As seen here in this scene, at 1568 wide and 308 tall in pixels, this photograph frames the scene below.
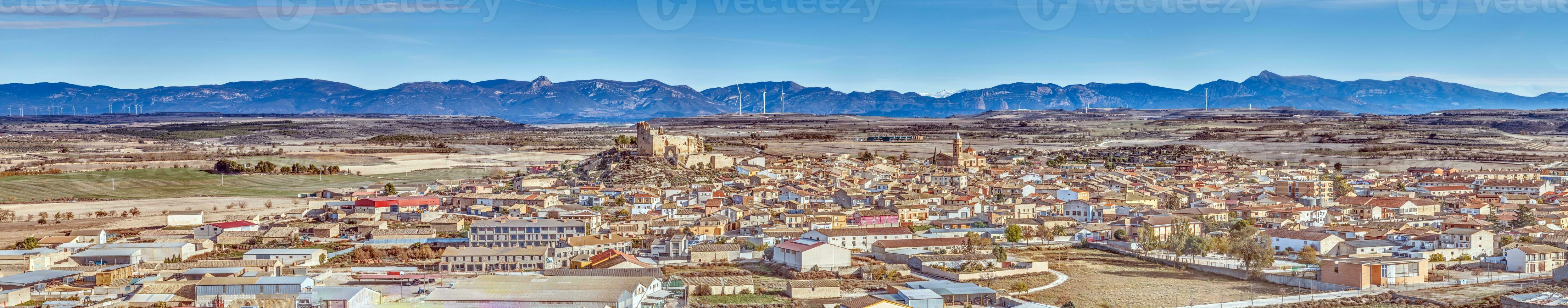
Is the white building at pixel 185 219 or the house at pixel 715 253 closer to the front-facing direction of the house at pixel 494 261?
the house

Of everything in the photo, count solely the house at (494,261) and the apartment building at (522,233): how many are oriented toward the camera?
2

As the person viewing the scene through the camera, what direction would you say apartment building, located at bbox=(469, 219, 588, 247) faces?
facing the viewer

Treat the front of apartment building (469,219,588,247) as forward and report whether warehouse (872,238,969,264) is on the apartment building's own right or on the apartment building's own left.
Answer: on the apartment building's own left

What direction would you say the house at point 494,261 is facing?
toward the camera

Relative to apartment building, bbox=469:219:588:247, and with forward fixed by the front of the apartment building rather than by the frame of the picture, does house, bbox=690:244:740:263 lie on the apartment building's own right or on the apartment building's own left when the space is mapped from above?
on the apartment building's own left

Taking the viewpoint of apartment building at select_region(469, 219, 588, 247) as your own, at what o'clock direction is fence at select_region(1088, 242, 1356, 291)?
The fence is roughly at 10 o'clock from the apartment building.

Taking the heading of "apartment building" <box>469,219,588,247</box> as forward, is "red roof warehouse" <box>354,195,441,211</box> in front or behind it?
behind
